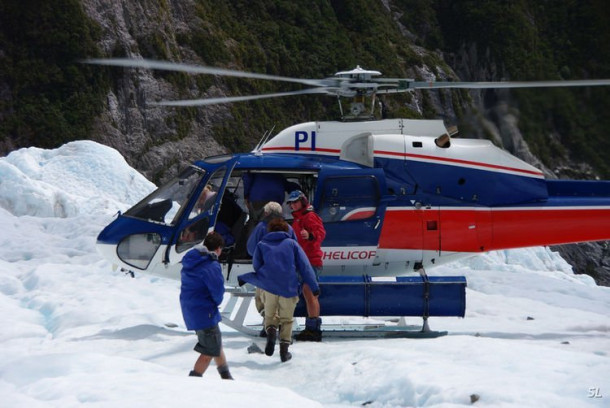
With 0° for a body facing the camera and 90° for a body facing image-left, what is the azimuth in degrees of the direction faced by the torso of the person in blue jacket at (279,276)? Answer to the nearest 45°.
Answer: approximately 180°

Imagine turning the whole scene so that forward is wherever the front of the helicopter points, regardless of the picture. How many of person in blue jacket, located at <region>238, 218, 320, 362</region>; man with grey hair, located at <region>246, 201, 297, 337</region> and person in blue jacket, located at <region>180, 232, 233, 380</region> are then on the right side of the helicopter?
0

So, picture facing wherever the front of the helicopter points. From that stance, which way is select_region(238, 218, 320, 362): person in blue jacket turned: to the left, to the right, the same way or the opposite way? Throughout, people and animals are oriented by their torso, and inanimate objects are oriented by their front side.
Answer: to the right

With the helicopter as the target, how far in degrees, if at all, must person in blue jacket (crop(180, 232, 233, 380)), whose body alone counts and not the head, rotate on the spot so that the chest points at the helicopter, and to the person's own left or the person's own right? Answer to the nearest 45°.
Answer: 0° — they already face it

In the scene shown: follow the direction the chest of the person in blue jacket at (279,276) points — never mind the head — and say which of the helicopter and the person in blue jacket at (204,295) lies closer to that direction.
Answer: the helicopter

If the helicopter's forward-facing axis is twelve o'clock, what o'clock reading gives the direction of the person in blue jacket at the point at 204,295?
The person in blue jacket is roughly at 10 o'clock from the helicopter.

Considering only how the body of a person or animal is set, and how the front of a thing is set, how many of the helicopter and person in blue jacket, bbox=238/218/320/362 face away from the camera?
1

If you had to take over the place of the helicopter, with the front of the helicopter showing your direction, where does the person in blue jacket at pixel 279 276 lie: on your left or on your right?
on your left

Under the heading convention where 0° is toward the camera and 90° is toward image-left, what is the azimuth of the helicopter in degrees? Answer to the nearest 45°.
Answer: approximately 90°

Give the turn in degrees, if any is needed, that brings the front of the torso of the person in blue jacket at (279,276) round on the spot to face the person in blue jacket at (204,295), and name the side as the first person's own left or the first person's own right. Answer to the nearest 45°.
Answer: approximately 135° to the first person's own left

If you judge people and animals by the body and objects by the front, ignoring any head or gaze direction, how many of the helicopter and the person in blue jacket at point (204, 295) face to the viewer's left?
1
